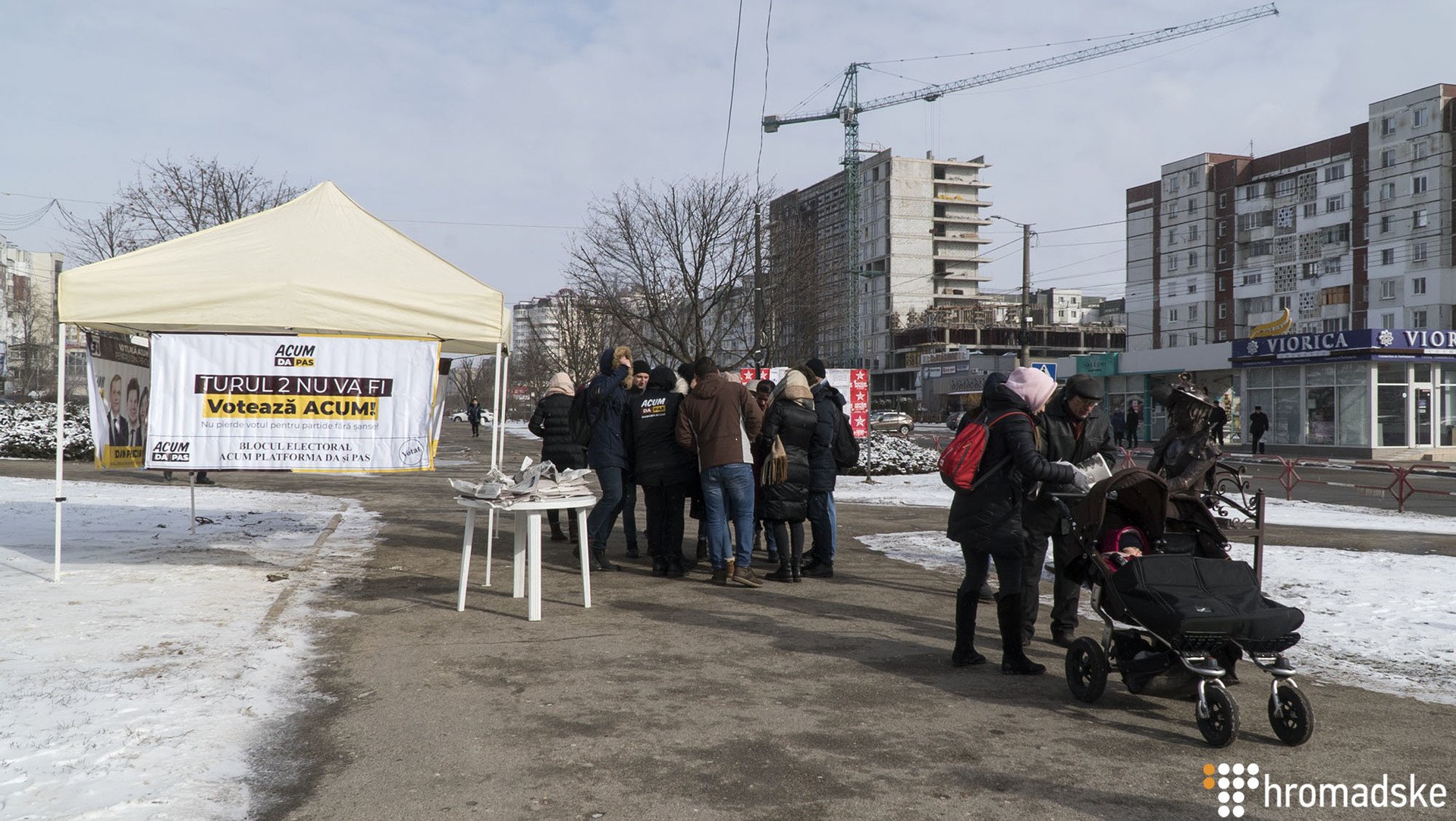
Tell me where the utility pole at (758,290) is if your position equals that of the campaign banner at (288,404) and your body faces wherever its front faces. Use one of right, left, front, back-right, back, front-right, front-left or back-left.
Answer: back-left

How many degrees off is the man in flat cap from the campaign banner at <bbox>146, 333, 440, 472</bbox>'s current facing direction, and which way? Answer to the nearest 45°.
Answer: approximately 45° to its left

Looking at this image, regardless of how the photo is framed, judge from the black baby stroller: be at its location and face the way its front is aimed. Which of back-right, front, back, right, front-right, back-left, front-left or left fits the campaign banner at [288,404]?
back-right

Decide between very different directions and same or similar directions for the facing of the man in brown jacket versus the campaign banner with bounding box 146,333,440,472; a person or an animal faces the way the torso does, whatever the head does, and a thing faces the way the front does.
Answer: very different directions

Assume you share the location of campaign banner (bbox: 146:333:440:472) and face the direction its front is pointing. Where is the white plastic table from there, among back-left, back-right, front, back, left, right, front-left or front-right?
front-left

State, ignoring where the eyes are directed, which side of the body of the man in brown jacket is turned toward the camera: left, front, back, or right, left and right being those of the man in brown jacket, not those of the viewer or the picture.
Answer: back

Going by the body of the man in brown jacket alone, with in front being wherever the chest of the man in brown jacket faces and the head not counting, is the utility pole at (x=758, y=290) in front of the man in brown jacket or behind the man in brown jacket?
in front

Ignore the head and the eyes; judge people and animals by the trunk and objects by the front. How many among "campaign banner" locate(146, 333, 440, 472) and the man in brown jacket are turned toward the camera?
1

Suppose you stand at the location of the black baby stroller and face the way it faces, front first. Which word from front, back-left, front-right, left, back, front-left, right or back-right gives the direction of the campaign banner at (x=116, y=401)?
back-right

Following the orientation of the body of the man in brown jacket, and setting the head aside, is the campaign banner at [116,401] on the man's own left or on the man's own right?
on the man's own left

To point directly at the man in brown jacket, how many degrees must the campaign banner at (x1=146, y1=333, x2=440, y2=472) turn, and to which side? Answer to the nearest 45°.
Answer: approximately 90° to its left

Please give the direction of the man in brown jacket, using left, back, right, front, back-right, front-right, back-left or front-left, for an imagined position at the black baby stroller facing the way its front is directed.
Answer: back

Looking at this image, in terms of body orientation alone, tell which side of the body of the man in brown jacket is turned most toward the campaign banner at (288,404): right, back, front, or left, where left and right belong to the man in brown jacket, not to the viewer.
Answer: left
